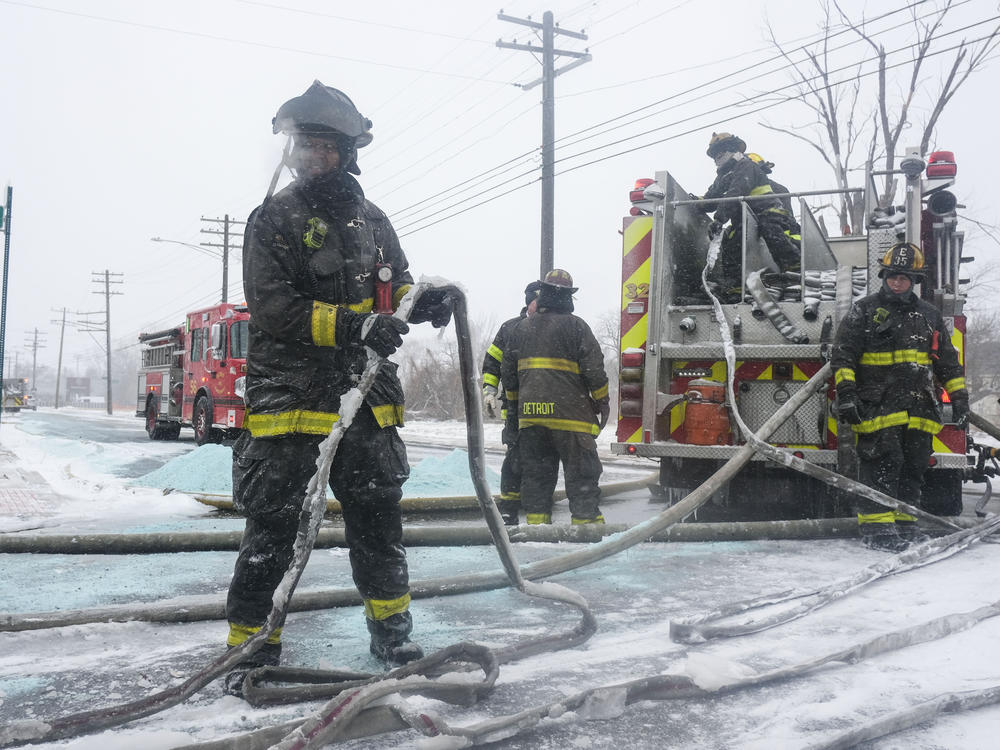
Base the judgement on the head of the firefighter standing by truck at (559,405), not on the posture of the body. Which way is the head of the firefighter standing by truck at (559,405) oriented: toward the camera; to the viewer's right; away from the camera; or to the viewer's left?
away from the camera

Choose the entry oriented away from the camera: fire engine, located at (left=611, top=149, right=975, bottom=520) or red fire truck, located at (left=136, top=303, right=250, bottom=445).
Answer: the fire engine

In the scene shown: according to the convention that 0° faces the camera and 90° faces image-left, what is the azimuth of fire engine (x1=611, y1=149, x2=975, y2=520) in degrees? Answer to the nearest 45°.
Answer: approximately 180°

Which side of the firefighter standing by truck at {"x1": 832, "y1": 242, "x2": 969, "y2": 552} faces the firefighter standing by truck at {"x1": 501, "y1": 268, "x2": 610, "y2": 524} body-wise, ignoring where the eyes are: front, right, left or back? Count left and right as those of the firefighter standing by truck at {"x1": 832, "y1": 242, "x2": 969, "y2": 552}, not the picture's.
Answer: right

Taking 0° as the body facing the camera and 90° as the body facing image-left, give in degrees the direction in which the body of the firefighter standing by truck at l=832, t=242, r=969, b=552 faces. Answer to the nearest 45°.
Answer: approximately 0°

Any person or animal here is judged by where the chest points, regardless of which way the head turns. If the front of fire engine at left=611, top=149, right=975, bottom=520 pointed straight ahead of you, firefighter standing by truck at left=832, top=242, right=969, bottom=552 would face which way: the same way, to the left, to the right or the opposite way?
the opposite way

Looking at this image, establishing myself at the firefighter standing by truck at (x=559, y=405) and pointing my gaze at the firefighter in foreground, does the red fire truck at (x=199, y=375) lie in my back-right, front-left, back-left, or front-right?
back-right

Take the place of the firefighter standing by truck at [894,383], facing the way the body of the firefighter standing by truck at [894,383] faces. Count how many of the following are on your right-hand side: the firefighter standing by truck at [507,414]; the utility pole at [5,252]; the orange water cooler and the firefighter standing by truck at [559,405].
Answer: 4

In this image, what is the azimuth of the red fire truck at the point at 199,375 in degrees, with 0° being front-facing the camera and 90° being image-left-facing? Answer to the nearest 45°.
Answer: approximately 315°

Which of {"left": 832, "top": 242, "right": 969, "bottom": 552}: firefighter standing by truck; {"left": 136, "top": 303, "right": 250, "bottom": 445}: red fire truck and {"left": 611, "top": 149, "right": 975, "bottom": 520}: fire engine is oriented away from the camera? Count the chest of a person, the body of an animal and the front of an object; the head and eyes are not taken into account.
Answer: the fire engine

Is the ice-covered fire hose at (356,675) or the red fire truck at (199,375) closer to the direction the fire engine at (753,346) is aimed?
the red fire truck

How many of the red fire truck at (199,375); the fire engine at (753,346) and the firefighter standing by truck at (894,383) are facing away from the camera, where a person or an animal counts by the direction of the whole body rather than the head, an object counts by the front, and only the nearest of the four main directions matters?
1

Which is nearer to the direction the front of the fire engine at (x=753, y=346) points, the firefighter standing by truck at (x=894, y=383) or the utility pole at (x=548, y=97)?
the utility pole

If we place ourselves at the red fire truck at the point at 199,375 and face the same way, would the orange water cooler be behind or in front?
in front
